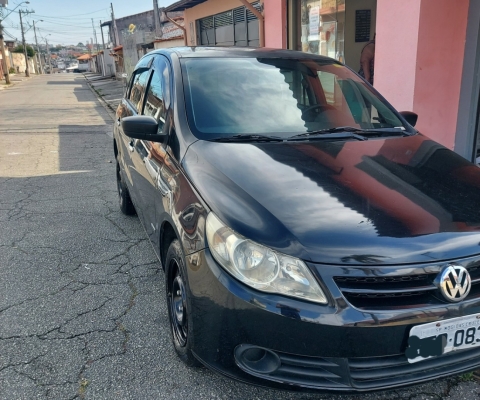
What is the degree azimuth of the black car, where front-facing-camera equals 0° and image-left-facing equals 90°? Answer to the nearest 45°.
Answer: approximately 315°
